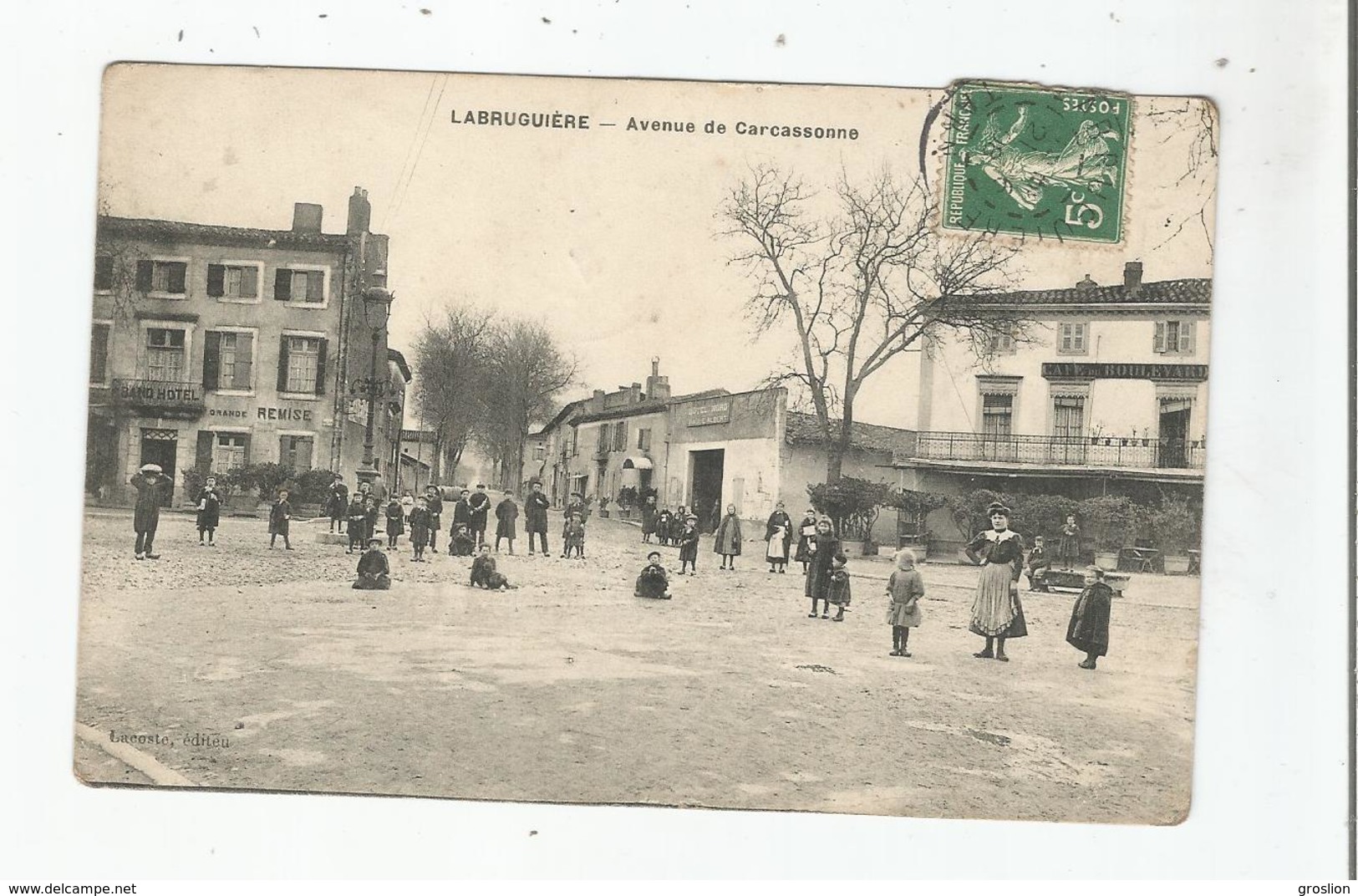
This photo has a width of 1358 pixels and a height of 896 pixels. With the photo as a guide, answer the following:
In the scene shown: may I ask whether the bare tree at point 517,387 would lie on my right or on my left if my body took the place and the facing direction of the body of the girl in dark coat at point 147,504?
on my left

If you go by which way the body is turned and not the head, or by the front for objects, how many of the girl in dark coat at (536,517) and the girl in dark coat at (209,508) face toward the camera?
2

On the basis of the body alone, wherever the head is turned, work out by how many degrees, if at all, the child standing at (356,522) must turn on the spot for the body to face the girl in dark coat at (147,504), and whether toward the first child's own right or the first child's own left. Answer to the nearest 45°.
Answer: approximately 90° to the first child's own right

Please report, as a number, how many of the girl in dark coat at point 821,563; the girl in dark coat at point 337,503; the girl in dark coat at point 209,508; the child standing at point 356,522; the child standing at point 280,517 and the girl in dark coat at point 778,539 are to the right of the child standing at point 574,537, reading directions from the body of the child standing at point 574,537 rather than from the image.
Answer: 4

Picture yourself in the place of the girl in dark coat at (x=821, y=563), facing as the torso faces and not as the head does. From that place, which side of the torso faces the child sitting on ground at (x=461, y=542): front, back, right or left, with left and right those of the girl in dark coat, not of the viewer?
right

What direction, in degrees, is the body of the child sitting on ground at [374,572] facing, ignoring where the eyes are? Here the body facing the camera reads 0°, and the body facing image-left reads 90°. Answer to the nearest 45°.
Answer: approximately 0°
